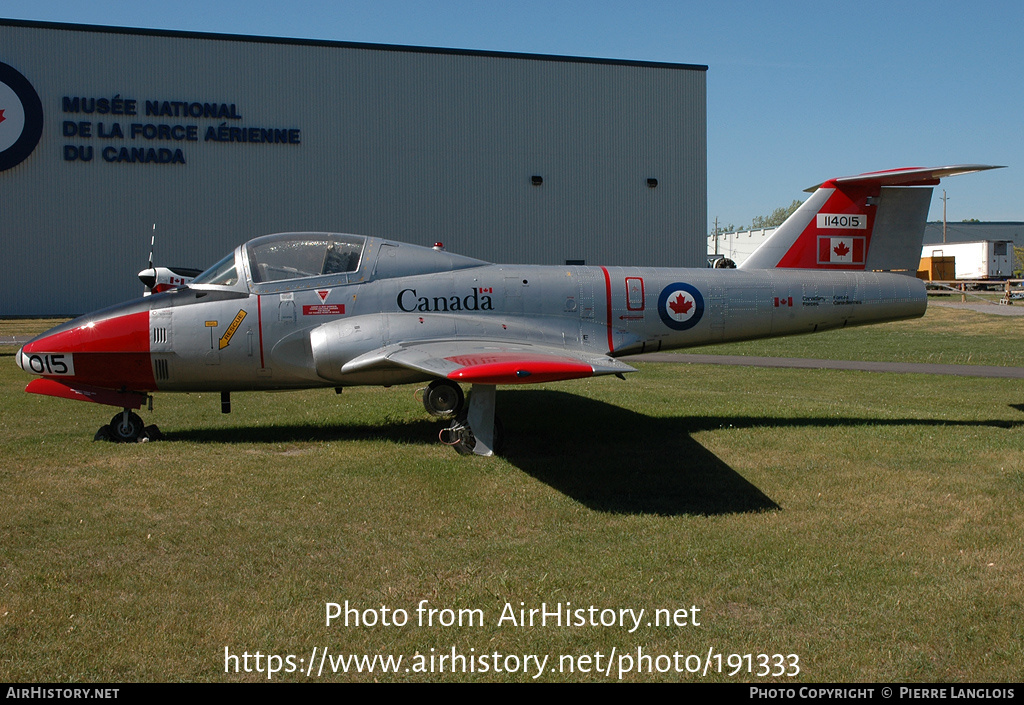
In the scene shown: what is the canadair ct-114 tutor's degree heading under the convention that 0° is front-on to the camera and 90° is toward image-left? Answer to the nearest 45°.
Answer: approximately 90°
